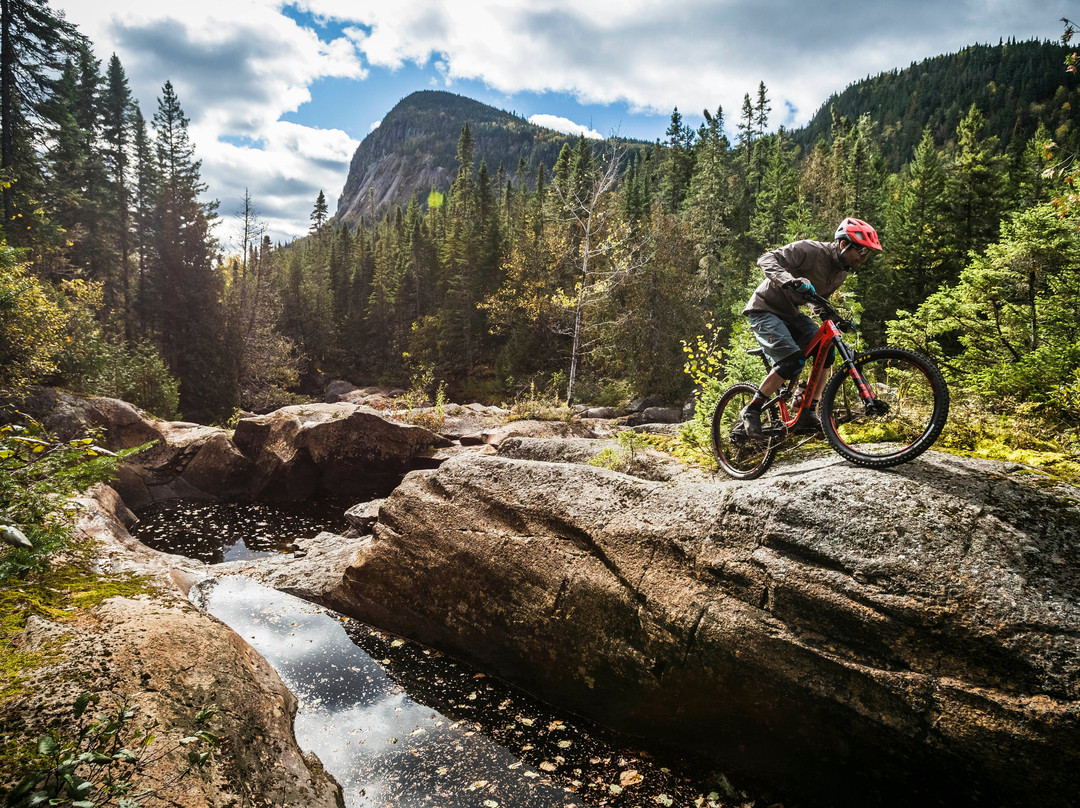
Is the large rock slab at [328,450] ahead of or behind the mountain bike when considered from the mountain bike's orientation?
behind

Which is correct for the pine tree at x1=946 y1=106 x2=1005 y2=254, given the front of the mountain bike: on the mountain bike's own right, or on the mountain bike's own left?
on the mountain bike's own left

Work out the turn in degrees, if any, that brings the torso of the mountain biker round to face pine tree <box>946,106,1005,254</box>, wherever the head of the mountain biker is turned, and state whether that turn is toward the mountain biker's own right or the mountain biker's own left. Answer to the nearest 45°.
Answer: approximately 90° to the mountain biker's own left

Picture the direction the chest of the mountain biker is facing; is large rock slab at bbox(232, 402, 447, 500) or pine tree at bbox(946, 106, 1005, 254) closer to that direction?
the pine tree

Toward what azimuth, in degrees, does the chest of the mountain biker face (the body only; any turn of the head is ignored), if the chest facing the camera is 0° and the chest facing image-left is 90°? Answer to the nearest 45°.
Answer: approximately 270°

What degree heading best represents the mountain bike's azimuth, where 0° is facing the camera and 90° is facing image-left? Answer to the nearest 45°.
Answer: approximately 315°
